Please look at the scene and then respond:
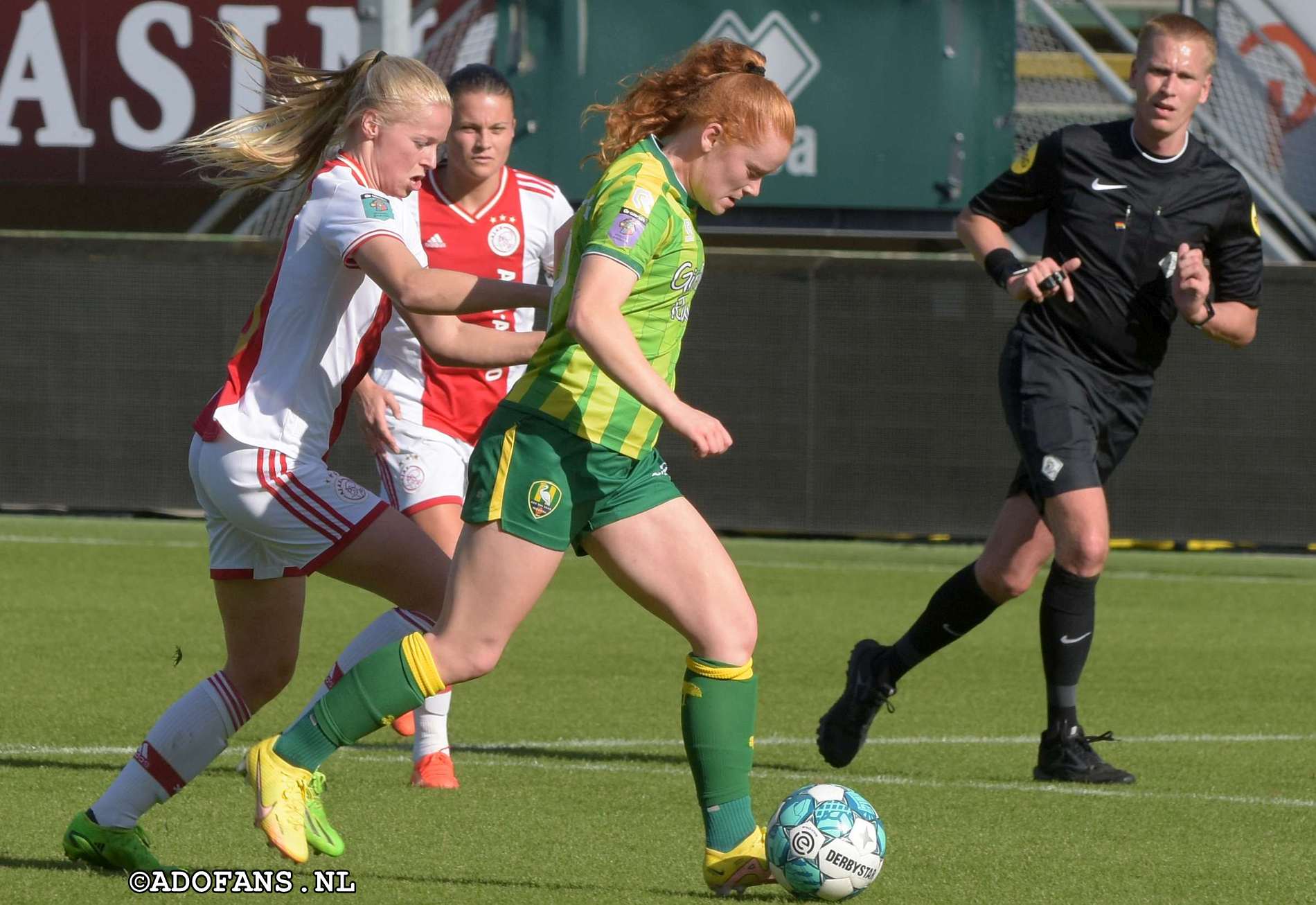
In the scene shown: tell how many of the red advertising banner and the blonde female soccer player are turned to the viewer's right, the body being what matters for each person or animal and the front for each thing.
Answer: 1

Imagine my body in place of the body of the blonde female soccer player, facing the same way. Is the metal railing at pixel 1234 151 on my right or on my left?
on my left

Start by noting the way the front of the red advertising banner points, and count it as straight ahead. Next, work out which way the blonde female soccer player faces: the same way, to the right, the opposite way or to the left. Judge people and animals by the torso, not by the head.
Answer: to the left

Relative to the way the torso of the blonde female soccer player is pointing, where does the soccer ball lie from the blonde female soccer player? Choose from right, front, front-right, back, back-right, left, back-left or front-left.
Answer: front-right

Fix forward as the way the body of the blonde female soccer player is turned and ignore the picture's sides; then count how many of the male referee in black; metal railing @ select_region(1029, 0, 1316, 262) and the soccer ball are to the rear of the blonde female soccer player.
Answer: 0

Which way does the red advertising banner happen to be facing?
toward the camera

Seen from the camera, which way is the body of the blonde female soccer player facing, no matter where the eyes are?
to the viewer's right

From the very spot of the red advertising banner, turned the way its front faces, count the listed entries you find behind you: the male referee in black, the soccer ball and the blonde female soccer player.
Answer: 0

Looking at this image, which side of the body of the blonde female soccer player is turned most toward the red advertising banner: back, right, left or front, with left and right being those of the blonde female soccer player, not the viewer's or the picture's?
left

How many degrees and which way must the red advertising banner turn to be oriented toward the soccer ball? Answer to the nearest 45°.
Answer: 0° — it already faces it

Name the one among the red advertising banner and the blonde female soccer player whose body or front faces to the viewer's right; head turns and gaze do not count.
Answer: the blonde female soccer player

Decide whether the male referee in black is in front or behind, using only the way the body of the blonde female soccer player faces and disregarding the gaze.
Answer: in front

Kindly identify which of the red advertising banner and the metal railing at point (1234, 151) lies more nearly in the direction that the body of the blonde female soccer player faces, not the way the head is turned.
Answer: the metal railing

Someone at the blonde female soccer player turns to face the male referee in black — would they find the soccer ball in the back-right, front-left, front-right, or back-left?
front-right

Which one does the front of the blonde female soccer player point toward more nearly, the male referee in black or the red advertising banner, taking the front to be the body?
the male referee in black

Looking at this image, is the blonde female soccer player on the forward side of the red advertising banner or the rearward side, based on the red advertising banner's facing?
on the forward side
